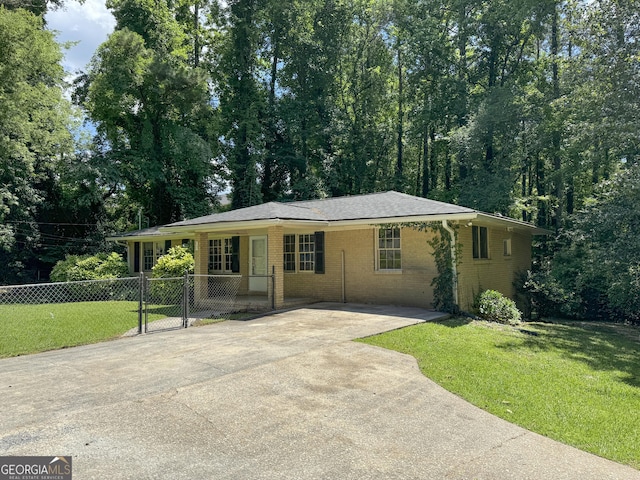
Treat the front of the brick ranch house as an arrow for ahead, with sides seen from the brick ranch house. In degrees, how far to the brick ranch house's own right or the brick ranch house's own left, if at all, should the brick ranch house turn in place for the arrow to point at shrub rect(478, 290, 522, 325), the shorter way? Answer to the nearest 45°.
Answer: approximately 135° to the brick ranch house's own left

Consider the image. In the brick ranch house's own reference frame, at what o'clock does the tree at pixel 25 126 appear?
The tree is roughly at 2 o'clock from the brick ranch house.

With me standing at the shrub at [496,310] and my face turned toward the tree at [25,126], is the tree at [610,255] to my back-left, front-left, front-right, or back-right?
back-right

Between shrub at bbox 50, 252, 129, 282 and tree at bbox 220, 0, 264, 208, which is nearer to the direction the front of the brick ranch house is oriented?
the shrub

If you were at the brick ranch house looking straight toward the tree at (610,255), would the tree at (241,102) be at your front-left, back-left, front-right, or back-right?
back-left

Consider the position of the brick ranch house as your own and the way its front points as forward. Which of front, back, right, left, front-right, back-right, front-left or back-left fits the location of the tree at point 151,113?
right

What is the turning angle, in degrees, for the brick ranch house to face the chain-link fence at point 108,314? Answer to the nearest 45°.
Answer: approximately 45° to its right

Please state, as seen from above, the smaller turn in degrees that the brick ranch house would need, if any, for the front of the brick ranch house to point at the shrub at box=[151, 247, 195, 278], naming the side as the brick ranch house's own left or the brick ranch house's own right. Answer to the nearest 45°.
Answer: approximately 45° to the brick ranch house's own right

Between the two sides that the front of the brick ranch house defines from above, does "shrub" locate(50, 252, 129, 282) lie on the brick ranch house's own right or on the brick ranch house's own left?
on the brick ranch house's own right

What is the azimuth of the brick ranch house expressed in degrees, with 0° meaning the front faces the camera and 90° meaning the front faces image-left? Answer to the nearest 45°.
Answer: approximately 45°
